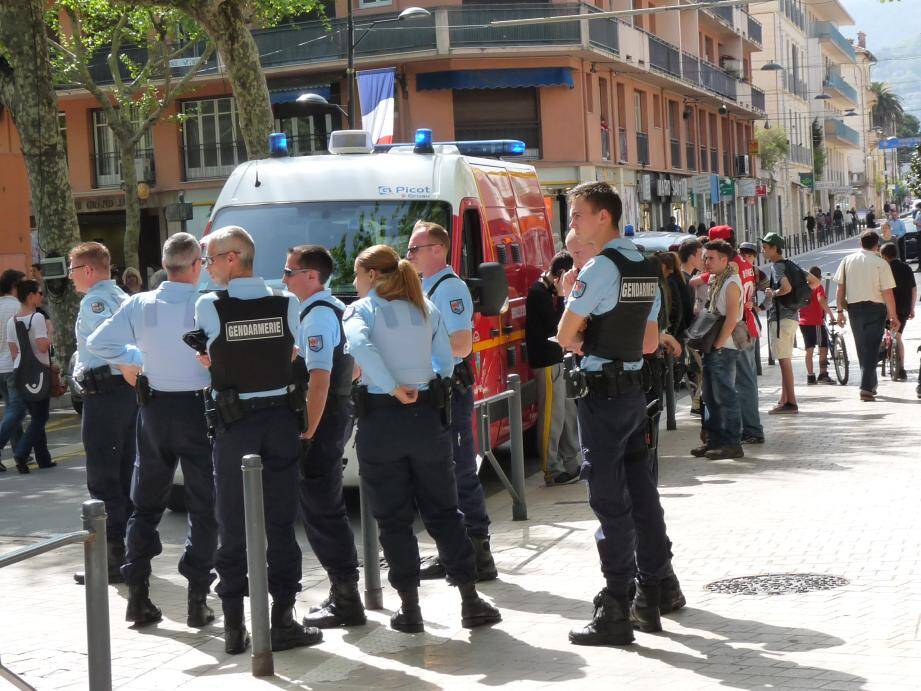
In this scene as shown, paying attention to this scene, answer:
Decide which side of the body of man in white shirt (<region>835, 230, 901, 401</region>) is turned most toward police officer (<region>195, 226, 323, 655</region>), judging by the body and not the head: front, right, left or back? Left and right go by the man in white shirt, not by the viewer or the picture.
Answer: back

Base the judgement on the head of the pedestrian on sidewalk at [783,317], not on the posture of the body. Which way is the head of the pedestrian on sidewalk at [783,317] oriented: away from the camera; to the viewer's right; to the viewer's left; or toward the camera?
to the viewer's left

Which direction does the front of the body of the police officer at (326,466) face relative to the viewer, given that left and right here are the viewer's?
facing to the left of the viewer

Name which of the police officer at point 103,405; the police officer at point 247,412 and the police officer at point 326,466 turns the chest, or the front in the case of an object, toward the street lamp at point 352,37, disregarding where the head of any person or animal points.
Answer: the police officer at point 247,412

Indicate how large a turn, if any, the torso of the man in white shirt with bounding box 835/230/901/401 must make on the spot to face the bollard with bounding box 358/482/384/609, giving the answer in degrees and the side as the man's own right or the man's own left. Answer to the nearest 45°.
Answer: approximately 180°

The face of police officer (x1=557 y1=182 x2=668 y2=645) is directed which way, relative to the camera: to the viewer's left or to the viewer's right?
to the viewer's left

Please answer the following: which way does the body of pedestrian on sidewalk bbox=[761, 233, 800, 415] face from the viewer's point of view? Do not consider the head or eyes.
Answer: to the viewer's left

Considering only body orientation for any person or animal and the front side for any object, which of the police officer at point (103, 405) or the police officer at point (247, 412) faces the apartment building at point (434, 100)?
the police officer at point (247, 412)

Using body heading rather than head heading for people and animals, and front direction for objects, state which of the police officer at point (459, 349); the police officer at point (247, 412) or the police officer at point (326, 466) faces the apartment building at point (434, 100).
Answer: the police officer at point (247, 412)

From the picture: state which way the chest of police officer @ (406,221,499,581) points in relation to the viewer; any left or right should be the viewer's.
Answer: facing to the left of the viewer

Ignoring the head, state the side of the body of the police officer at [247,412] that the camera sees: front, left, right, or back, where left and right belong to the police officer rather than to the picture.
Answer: back

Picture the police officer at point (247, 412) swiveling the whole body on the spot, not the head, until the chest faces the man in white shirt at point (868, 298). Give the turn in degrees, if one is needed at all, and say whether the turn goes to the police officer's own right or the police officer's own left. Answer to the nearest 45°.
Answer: approximately 45° to the police officer's own right
